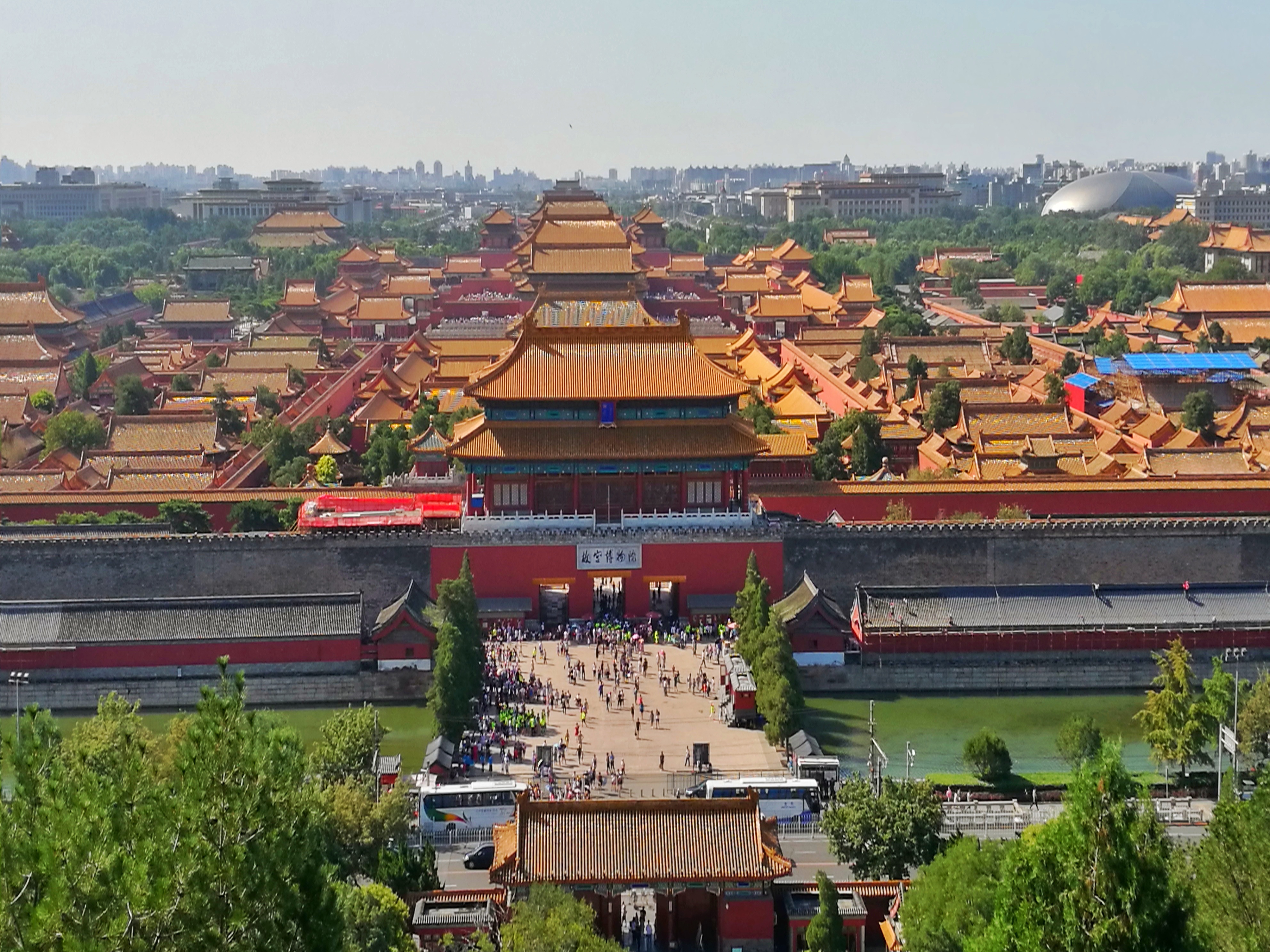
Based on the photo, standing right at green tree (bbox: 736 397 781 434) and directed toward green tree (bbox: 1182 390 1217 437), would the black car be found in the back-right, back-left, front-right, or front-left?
back-right

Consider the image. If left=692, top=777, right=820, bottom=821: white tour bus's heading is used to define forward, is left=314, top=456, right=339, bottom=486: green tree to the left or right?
on its right

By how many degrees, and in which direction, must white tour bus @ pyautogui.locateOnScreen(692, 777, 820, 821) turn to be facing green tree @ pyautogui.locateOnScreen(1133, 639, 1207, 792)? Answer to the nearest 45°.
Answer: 0° — it already faces it

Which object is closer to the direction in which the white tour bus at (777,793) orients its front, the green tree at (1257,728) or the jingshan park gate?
the jingshan park gate

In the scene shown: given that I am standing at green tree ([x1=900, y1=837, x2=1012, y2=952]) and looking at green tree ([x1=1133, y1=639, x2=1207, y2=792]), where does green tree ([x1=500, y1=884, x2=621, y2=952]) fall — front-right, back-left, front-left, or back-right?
back-left

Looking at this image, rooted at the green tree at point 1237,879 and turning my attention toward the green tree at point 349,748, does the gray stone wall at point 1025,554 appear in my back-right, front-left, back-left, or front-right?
front-right

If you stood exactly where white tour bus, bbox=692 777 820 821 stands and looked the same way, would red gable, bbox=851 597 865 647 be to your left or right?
on your right

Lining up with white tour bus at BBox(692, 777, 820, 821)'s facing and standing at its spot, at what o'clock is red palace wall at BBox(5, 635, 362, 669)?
The red palace wall is roughly at 1 o'clock from the white tour bus.

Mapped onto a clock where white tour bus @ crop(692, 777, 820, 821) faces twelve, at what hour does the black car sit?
The black car is roughly at 11 o'clock from the white tour bus.

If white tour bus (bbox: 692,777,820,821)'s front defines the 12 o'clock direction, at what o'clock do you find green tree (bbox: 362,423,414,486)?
The green tree is roughly at 2 o'clock from the white tour bus.

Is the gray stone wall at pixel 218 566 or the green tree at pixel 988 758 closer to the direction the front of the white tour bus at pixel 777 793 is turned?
the gray stone wall

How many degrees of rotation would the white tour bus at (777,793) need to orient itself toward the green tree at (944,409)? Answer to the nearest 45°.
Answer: approximately 90° to its right

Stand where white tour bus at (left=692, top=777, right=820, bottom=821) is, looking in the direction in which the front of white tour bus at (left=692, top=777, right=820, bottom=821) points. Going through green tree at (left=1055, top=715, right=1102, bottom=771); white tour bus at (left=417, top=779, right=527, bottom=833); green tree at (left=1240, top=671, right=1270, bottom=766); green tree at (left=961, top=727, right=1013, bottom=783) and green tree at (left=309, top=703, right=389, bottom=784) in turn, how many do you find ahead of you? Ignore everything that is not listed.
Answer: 2
